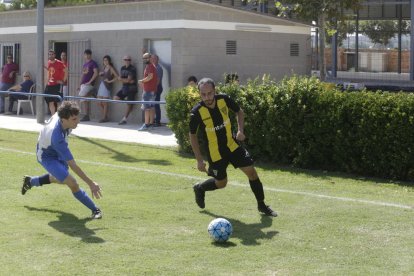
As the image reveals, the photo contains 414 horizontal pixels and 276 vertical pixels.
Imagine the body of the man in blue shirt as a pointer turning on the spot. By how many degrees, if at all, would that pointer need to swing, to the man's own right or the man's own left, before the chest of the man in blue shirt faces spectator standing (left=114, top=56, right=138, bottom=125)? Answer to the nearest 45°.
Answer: approximately 90° to the man's own left

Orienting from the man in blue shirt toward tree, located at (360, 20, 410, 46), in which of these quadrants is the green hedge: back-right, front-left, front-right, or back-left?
front-right

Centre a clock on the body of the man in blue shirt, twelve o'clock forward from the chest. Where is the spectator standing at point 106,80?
The spectator standing is roughly at 9 o'clock from the man in blue shirt.

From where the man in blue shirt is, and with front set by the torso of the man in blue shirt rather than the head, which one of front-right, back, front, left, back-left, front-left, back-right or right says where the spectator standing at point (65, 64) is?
left

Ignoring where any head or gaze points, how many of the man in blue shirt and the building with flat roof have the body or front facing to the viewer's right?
1

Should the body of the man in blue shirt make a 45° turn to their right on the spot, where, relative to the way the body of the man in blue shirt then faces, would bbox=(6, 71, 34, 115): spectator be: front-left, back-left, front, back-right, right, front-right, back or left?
back-left

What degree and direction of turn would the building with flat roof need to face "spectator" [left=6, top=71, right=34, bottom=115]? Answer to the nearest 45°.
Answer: approximately 90° to its right

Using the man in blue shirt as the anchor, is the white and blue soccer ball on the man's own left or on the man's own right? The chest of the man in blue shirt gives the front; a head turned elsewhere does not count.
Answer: on the man's own right

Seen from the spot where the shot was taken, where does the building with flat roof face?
facing the viewer and to the left of the viewer

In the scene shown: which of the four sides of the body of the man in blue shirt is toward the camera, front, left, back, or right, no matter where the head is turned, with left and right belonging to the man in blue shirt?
right

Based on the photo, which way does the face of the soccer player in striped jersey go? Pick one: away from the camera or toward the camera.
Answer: toward the camera

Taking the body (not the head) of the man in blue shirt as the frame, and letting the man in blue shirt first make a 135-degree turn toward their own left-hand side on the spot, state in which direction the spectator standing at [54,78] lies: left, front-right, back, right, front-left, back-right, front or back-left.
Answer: front-right

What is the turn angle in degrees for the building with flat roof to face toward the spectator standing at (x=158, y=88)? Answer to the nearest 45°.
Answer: approximately 45° to its left

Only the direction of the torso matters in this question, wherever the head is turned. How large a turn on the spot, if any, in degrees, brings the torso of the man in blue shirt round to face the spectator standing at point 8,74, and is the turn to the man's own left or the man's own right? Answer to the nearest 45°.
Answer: approximately 90° to the man's own left

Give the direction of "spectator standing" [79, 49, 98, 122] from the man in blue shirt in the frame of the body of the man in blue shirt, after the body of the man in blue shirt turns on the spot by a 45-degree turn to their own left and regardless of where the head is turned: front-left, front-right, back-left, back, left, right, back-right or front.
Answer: front-left
